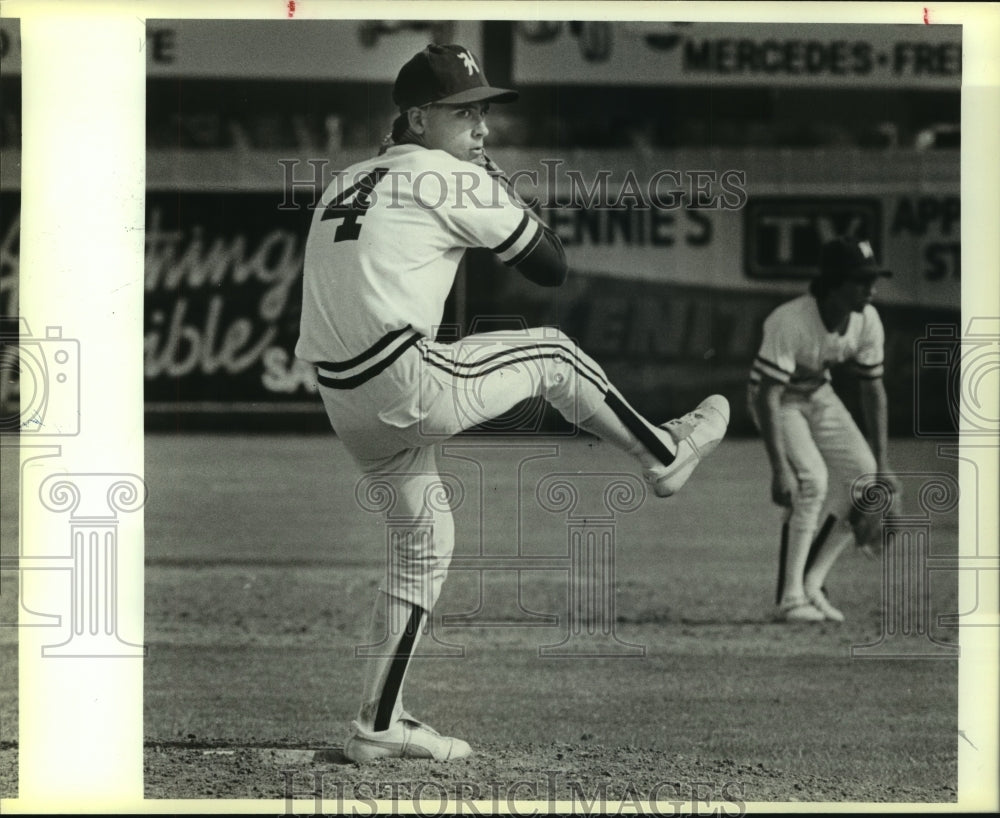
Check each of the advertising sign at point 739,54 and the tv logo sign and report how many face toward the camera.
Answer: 2

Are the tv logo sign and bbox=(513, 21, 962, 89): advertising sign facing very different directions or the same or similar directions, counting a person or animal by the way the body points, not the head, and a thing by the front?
same or similar directions

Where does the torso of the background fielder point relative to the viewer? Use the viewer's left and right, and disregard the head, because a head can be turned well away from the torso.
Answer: facing the viewer and to the right of the viewer

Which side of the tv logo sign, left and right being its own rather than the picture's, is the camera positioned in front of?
front
